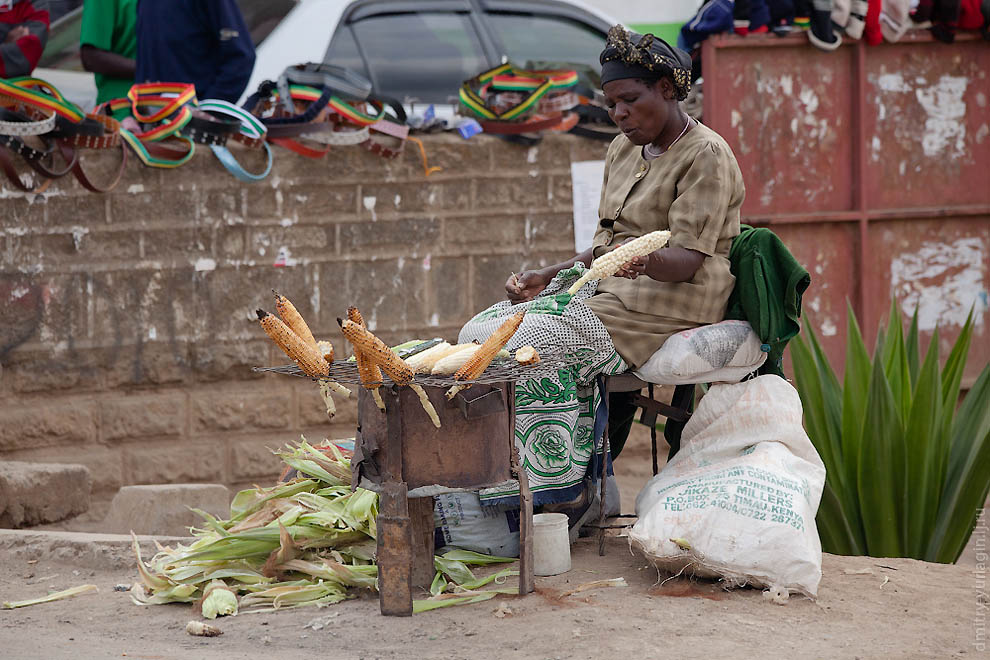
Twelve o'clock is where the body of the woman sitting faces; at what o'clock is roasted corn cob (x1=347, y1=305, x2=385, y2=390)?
The roasted corn cob is roughly at 12 o'clock from the woman sitting.

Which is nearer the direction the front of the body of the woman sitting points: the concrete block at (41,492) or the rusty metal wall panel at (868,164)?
the concrete block

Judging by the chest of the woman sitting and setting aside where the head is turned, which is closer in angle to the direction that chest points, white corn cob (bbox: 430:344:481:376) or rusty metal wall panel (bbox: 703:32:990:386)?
the white corn cob

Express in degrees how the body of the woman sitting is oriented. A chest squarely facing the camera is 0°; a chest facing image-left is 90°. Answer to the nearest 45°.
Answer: approximately 45°

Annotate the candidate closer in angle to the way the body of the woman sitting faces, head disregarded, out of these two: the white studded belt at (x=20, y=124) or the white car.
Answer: the white studded belt

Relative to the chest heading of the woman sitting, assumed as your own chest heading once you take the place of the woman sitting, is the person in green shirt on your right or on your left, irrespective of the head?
on your right

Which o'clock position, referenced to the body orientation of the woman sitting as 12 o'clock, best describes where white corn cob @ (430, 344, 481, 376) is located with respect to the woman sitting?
The white corn cob is roughly at 12 o'clock from the woman sitting.

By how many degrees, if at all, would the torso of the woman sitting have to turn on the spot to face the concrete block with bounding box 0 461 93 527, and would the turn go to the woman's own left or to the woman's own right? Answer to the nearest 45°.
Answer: approximately 45° to the woman's own right
